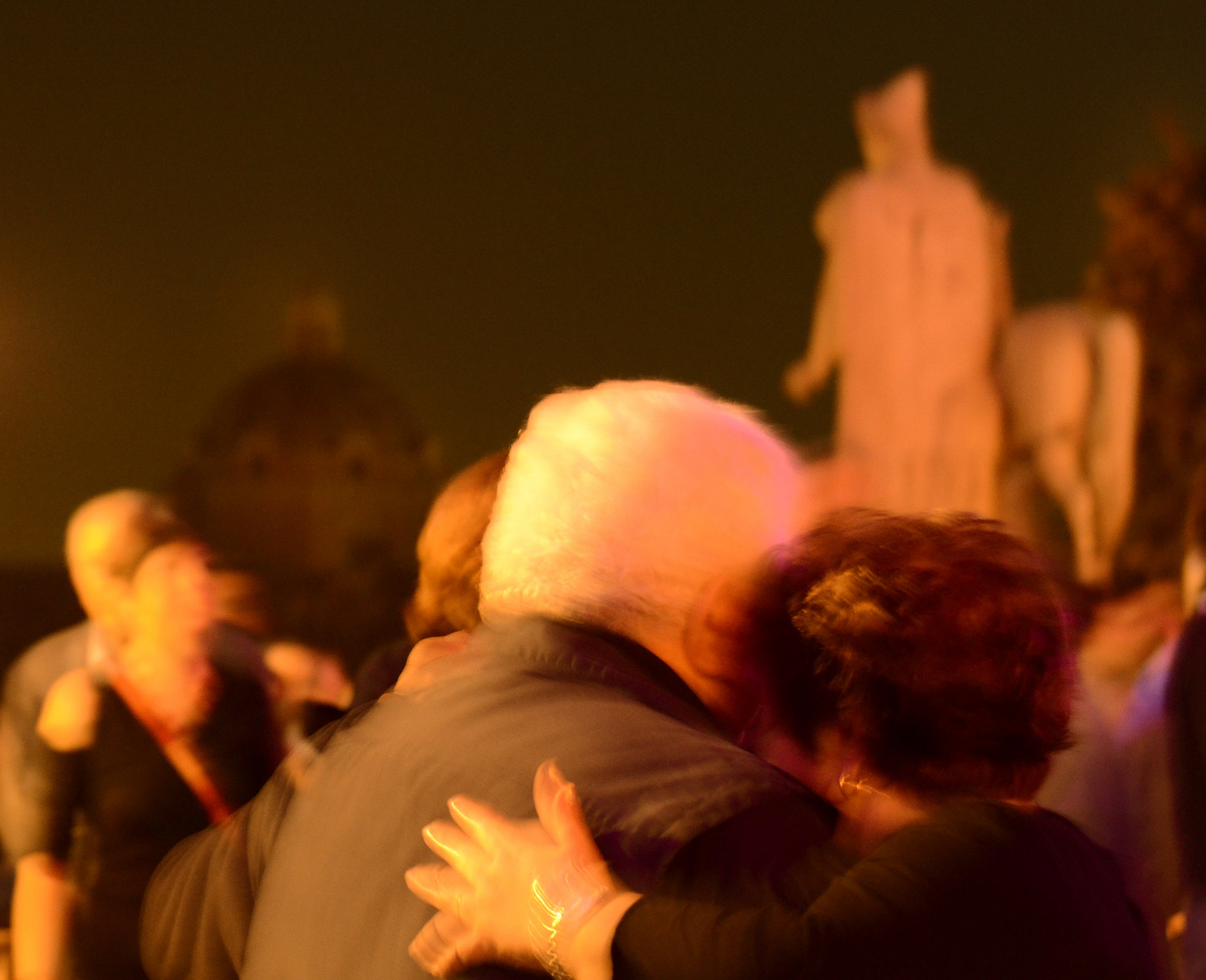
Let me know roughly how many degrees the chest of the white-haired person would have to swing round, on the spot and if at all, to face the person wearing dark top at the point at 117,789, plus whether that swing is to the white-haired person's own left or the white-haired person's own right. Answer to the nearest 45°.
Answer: approximately 90° to the white-haired person's own left

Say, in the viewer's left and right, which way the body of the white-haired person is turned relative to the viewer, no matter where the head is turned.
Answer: facing away from the viewer and to the right of the viewer

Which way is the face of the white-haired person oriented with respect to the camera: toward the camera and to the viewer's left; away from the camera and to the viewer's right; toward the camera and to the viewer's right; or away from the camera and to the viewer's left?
away from the camera and to the viewer's right

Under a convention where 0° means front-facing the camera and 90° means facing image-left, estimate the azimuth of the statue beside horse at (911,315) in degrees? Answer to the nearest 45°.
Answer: approximately 180°

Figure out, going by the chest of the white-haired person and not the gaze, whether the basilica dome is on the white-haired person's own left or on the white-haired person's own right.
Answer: on the white-haired person's own left

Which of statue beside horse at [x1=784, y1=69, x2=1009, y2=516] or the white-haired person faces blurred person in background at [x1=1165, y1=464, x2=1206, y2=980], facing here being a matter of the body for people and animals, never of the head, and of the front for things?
the white-haired person

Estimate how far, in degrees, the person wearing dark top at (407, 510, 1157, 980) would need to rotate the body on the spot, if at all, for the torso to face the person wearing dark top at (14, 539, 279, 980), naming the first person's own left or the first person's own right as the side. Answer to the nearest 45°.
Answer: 0° — they already face them

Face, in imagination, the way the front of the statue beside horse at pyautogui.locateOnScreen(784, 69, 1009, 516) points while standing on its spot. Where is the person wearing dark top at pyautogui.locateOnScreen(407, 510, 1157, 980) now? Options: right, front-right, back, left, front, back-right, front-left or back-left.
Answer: back

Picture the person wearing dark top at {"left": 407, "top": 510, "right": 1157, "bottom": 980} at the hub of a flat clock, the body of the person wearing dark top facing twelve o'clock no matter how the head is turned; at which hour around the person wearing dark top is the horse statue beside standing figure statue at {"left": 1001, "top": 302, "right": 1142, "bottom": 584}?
The horse statue beside standing figure statue is roughly at 2 o'clock from the person wearing dark top.

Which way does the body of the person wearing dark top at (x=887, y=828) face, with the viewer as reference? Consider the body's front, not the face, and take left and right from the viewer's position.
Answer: facing away from the viewer and to the left of the viewer
